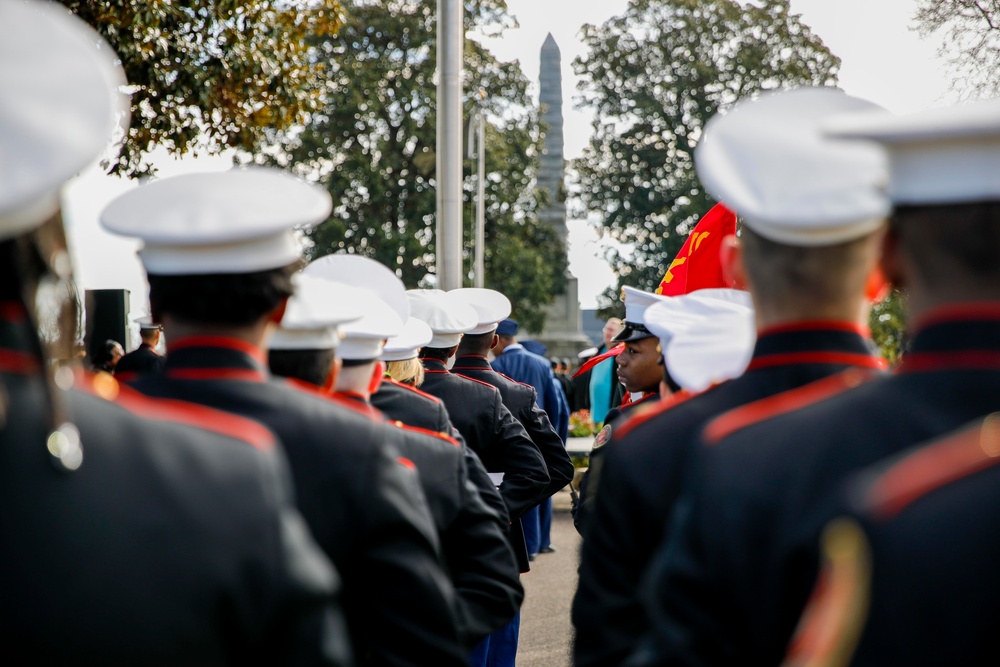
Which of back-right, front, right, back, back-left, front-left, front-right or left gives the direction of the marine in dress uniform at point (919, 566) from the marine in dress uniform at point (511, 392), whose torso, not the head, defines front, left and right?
back

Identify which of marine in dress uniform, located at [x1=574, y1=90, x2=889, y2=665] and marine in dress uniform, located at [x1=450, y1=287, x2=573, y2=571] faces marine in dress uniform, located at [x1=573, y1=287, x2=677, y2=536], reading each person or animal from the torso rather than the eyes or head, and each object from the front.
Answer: marine in dress uniform, located at [x1=574, y1=90, x2=889, y2=665]

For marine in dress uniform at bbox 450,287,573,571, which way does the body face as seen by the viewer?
away from the camera

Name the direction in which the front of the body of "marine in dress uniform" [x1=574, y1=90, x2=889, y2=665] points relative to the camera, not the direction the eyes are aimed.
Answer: away from the camera

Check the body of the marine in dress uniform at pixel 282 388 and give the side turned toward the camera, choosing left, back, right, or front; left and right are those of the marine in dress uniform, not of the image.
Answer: back

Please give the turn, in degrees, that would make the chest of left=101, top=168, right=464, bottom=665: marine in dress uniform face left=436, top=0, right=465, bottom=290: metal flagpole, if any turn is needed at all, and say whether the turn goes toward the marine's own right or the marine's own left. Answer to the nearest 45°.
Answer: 0° — they already face it

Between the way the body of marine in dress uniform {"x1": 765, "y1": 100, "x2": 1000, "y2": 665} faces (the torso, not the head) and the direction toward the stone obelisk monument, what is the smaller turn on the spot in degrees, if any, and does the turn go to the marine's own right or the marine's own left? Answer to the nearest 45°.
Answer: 0° — they already face it

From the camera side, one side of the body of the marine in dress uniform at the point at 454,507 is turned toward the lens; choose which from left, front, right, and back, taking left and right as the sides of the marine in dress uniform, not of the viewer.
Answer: back

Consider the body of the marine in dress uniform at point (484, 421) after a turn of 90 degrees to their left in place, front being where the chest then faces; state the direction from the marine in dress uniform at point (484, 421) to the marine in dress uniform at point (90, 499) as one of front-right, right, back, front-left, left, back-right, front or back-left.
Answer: left

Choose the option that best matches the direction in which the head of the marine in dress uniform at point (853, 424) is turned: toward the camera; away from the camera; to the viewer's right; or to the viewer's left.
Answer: away from the camera

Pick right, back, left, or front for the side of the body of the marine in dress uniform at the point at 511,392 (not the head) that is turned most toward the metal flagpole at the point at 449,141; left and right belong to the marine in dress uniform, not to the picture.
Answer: front

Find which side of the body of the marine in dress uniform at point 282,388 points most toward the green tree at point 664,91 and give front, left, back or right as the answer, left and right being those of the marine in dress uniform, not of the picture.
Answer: front

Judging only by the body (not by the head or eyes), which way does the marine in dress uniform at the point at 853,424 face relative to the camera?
away from the camera
